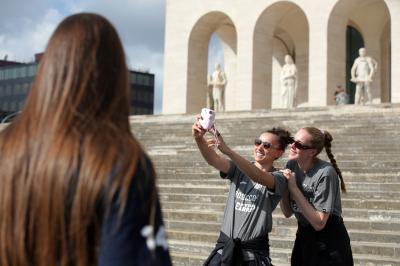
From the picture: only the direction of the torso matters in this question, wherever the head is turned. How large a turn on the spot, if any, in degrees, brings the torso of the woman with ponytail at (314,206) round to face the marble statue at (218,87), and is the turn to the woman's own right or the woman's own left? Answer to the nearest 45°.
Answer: approximately 135° to the woman's own right

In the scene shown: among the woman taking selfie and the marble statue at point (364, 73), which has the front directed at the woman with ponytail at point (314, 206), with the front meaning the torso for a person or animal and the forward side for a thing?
the marble statue

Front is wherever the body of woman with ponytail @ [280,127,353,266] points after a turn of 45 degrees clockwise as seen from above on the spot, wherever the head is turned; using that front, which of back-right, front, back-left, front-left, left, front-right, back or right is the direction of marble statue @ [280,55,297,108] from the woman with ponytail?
right

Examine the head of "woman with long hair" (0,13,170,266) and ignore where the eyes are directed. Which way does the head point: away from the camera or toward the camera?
away from the camera

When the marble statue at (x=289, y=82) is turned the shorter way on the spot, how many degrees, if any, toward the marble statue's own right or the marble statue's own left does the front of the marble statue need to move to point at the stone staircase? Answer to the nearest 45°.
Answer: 0° — it already faces it

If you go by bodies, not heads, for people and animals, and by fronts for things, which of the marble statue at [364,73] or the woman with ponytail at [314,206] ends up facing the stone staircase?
the marble statue

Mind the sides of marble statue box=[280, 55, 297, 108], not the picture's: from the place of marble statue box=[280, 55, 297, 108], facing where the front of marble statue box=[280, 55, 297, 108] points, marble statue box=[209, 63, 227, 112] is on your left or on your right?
on your right

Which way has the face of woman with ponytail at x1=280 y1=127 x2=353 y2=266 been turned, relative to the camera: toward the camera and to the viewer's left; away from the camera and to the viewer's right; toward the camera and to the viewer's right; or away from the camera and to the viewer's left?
toward the camera and to the viewer's left

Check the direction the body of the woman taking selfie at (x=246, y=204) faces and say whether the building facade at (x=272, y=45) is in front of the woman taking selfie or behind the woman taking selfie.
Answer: behind

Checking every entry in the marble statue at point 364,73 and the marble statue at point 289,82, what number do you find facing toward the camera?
2
